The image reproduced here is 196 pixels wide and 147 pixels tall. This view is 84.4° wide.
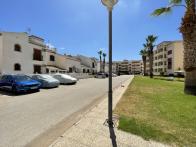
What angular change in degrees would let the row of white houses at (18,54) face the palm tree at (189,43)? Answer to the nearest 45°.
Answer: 0° — it already faces it

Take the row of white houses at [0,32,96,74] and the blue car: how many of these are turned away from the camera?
0

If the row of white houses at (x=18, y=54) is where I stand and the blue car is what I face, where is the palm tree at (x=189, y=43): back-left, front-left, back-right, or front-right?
front-left

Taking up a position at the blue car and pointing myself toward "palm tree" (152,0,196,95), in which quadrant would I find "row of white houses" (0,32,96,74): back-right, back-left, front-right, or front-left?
back-left

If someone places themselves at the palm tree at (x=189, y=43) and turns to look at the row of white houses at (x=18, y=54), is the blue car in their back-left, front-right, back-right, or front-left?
front-left

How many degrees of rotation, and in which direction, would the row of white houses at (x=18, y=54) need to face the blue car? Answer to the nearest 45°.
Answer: approximately 45° to its right

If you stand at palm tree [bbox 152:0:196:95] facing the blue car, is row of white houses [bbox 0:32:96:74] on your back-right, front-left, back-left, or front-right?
front-right

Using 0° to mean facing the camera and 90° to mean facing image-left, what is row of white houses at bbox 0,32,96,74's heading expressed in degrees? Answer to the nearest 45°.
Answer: approximately 315°
